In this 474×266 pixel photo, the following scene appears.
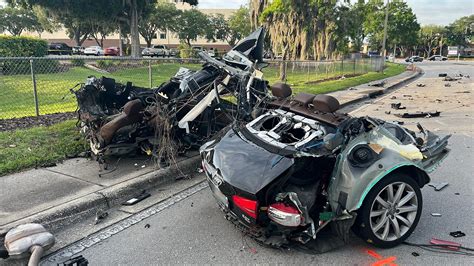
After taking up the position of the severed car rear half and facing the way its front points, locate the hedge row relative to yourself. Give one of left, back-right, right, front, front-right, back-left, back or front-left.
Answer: left

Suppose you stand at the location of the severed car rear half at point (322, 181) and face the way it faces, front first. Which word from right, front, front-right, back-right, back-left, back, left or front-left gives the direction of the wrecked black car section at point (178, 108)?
left

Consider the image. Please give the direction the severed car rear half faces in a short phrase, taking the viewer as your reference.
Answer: facing away from the viewer and to the right of the viewer

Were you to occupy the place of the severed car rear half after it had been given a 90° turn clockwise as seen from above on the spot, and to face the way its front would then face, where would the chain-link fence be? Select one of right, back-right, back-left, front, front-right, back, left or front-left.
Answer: back
